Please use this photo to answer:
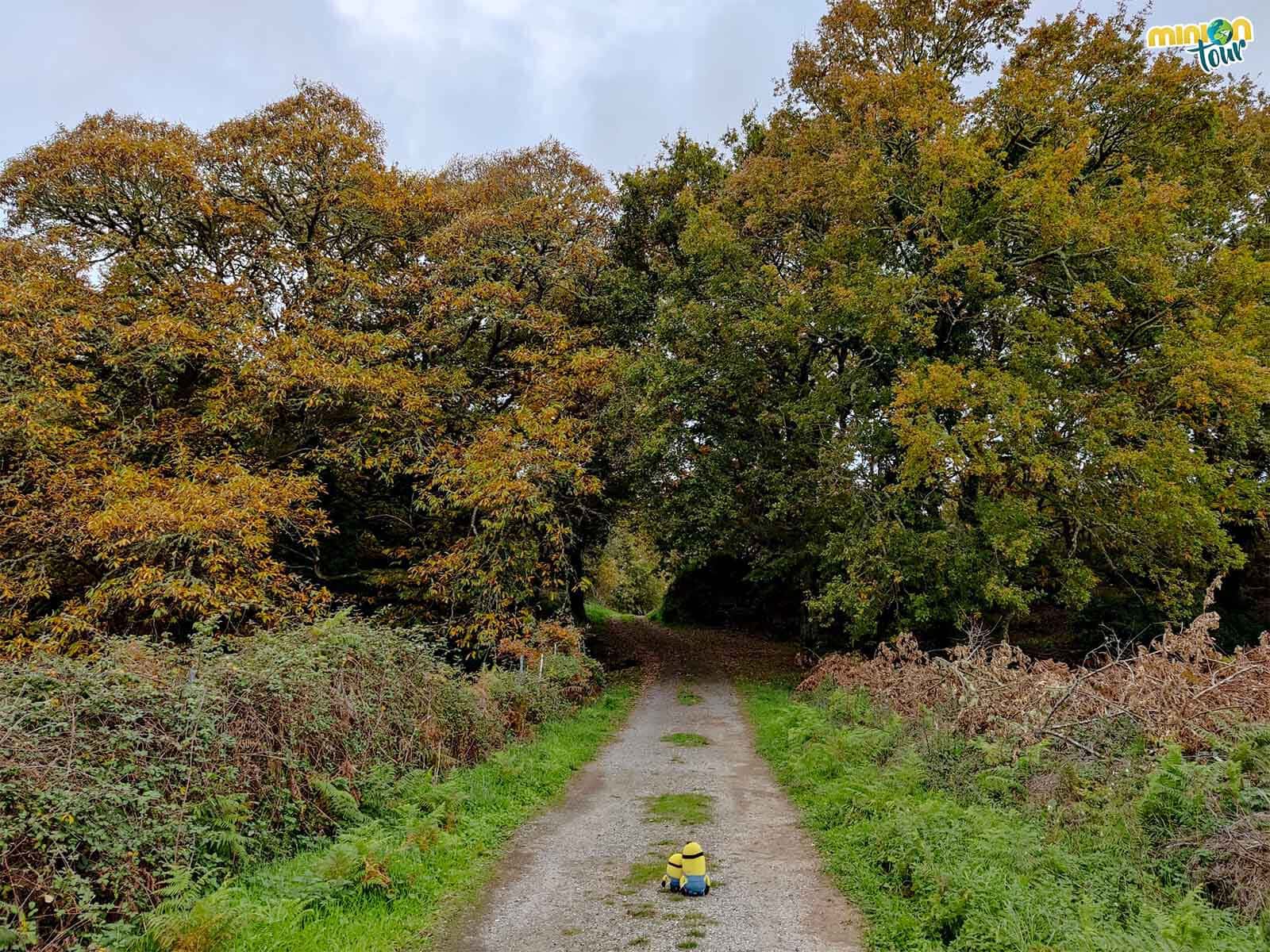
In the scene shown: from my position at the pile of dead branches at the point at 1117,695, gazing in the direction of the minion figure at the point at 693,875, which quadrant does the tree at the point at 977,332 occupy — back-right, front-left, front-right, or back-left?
back-right

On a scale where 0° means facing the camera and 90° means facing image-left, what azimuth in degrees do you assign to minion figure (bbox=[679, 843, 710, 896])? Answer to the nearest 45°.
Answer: approximately 180°

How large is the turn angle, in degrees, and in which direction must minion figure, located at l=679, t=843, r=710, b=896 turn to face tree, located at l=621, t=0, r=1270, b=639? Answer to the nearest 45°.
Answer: approximately 45° to its right

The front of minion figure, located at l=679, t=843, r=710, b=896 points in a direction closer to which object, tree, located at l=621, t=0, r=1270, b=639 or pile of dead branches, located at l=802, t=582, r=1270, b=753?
the tree

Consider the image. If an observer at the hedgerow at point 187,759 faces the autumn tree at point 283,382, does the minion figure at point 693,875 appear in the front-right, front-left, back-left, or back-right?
back-right

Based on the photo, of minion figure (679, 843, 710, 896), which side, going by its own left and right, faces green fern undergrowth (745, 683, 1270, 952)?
right

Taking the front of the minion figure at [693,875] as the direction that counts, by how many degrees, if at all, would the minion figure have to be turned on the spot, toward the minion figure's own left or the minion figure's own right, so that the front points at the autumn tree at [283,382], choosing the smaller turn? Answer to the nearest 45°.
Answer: approximately 45° to the minion figure's own left

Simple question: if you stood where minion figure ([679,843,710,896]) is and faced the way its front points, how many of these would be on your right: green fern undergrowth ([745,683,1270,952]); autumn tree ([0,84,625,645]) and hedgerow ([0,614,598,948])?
1
